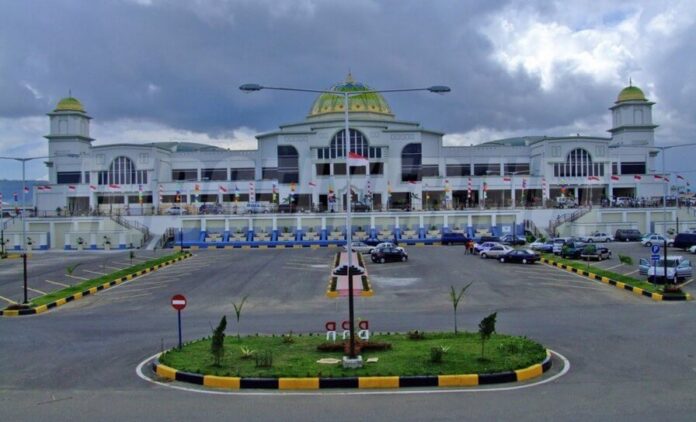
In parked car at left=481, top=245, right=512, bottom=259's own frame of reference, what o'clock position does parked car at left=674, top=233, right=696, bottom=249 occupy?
parked car at left=674, top=233, right=696, bottom=249 is roughly at 5 o'clock from parked car at left=481, top=245, right=512, bottom=259.

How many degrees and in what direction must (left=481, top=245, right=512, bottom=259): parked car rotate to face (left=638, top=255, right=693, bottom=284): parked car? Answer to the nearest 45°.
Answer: approximately 135° to its left

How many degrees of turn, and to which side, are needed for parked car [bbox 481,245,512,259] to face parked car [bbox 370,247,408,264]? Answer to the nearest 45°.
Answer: approximately 45° to its left

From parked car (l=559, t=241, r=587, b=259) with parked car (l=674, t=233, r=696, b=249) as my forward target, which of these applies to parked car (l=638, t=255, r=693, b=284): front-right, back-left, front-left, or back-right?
back-right

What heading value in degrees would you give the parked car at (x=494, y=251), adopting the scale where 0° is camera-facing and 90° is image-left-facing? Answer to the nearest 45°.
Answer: approximately 90°

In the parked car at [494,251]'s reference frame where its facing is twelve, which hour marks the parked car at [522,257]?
the parked car at [522,257] is roughly at 8 o'clock from the parked car at [494,251].

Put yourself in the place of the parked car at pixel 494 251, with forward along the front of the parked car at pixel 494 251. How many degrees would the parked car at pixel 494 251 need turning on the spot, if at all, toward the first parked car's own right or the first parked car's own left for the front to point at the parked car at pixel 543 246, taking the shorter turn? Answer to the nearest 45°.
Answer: approximately 135° to the first parked car's own right
